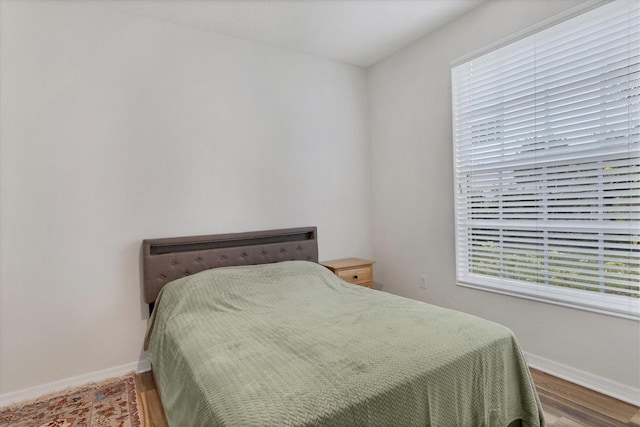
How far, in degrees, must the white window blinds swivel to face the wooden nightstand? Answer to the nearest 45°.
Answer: approximately 45° to its right

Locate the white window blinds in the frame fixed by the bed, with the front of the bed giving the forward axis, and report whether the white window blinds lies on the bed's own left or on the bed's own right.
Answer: on the bed's own left

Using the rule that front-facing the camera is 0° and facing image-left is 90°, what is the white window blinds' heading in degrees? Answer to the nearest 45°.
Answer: approximately 45°

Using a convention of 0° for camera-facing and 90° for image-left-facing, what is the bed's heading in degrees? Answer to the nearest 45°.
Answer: approximately 315°

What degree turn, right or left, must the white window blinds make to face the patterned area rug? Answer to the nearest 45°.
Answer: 0° — it already faces it

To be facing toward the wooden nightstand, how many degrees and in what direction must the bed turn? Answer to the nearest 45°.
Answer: approximately 135° to its left

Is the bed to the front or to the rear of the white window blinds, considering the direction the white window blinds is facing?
to the front
